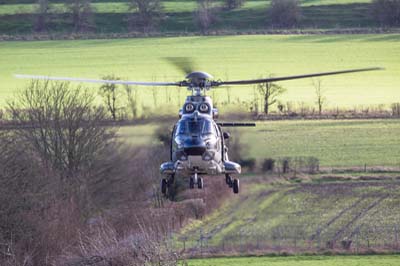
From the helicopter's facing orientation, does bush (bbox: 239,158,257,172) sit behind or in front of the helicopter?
behind

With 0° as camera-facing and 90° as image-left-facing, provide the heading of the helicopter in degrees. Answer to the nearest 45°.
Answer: approximately 0°
